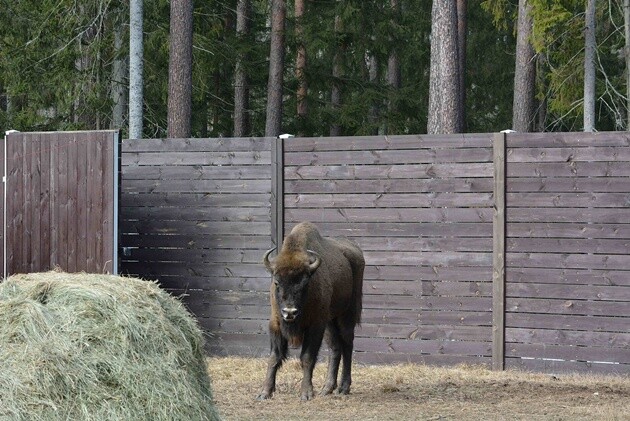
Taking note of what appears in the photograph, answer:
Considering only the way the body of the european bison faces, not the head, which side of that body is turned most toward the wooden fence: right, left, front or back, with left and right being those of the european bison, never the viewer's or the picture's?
back

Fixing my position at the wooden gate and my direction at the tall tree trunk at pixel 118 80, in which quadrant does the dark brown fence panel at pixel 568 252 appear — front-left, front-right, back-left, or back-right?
back-right

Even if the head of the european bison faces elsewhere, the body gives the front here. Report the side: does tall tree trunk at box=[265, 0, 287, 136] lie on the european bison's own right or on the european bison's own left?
on the european bison's own right

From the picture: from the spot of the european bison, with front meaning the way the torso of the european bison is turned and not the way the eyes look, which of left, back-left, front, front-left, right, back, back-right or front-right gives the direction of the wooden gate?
right

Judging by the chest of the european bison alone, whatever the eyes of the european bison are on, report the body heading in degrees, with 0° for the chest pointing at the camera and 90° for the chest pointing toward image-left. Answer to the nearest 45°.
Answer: approximately 45°

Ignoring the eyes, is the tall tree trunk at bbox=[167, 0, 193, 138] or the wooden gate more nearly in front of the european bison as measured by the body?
the wooden gate

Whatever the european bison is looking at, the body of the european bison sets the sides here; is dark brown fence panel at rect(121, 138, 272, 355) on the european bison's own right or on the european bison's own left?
on the european bison's own right

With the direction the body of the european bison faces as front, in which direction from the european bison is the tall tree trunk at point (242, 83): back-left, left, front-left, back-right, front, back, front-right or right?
back-right

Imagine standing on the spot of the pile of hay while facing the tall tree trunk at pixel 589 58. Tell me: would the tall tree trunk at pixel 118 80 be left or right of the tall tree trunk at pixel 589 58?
left

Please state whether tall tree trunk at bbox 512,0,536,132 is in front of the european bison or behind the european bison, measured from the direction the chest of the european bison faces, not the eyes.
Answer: behind

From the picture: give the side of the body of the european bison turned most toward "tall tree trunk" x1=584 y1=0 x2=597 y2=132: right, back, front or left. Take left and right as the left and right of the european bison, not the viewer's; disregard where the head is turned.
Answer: back
